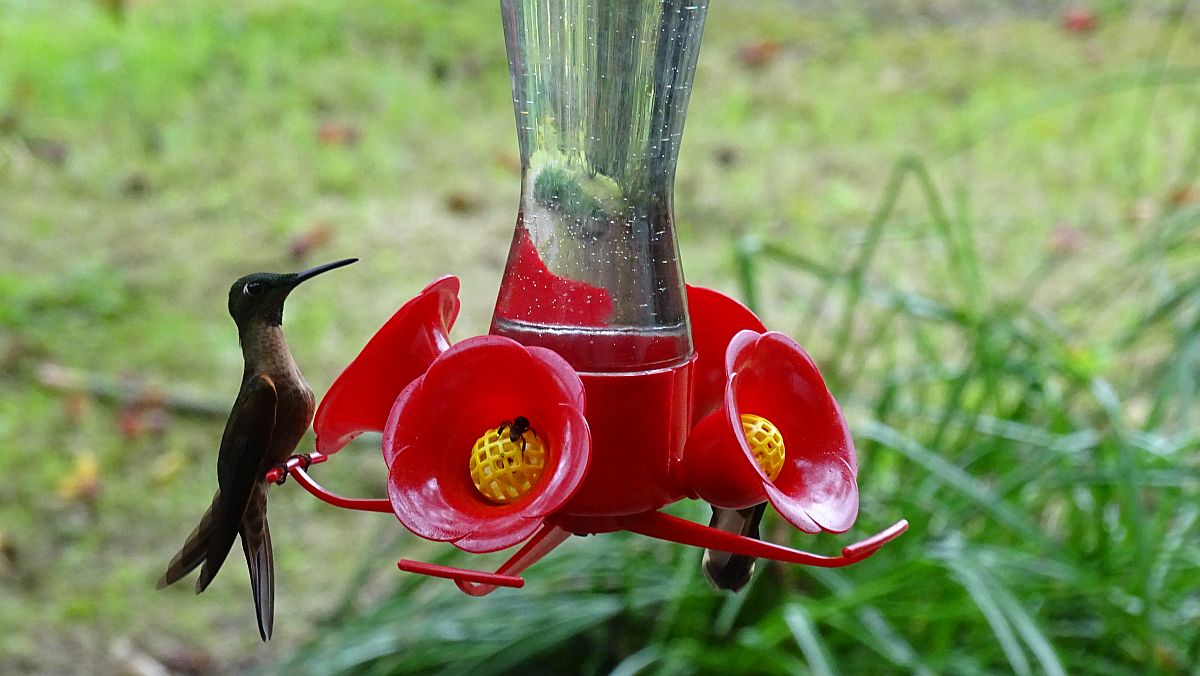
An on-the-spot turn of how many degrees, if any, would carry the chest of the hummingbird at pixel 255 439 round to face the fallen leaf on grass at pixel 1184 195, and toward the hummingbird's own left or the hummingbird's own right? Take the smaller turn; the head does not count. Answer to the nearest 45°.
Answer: approximately 45° to the hummingbird's own left

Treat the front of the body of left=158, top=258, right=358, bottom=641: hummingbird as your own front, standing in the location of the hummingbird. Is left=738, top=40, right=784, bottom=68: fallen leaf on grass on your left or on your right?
on your left

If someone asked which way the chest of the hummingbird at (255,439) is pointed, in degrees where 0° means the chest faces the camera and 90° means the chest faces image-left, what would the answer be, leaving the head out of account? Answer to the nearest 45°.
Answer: approximately 270°

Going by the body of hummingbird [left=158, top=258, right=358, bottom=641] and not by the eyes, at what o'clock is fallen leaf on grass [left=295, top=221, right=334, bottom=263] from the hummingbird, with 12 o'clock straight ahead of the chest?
The fallen leaf on grass is roughly at 9 o'clock from the hummingbird.

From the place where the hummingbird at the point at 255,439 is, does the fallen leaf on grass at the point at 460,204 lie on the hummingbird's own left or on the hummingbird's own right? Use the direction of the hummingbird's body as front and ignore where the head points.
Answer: on the hummingbird's own left

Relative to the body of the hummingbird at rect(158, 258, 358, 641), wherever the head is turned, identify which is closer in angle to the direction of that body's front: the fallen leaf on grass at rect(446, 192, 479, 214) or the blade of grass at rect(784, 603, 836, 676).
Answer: the blade of grass

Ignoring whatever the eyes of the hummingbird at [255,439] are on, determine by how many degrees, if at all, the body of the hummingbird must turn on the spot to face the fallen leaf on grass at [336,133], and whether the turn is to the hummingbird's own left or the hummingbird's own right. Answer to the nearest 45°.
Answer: approximately 90° to the hummingbird's own left
